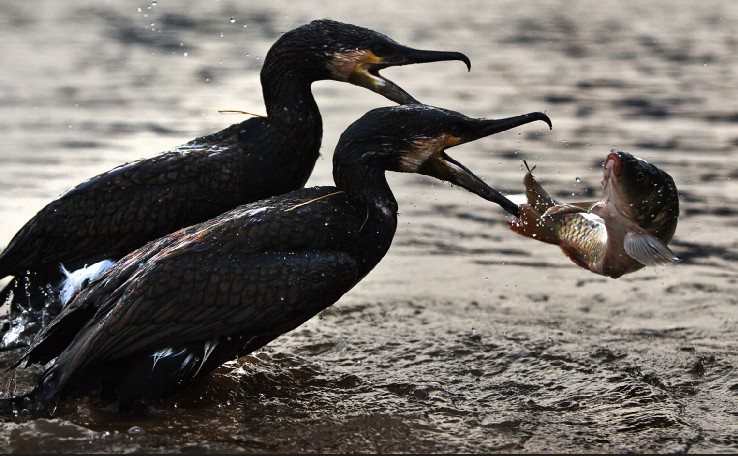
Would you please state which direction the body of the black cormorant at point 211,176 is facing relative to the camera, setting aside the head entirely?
to the viewer's right

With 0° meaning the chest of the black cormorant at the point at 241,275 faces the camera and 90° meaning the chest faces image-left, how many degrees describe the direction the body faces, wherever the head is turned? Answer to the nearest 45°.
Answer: approximately 270°

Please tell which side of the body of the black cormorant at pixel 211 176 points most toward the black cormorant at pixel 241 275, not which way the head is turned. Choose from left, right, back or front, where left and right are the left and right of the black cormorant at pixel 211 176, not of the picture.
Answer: right

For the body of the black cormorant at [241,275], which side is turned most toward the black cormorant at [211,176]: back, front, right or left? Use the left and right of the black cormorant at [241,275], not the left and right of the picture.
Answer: left

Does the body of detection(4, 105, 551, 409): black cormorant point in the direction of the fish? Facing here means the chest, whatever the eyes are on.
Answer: yes

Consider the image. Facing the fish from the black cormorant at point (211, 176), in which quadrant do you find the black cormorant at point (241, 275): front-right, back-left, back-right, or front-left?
front-right

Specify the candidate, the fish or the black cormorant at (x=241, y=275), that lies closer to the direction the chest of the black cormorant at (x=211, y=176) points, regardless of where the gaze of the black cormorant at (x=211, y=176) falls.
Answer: the fish

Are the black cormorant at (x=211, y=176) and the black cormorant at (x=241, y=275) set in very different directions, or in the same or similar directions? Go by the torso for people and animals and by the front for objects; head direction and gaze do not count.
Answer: same or similar directions

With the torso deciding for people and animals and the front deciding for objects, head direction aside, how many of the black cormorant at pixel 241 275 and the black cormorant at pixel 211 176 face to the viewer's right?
2

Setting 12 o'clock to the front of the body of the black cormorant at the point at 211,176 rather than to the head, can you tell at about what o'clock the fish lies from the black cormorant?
The fish is roughly at 1 o'clock from the black cormorant.
